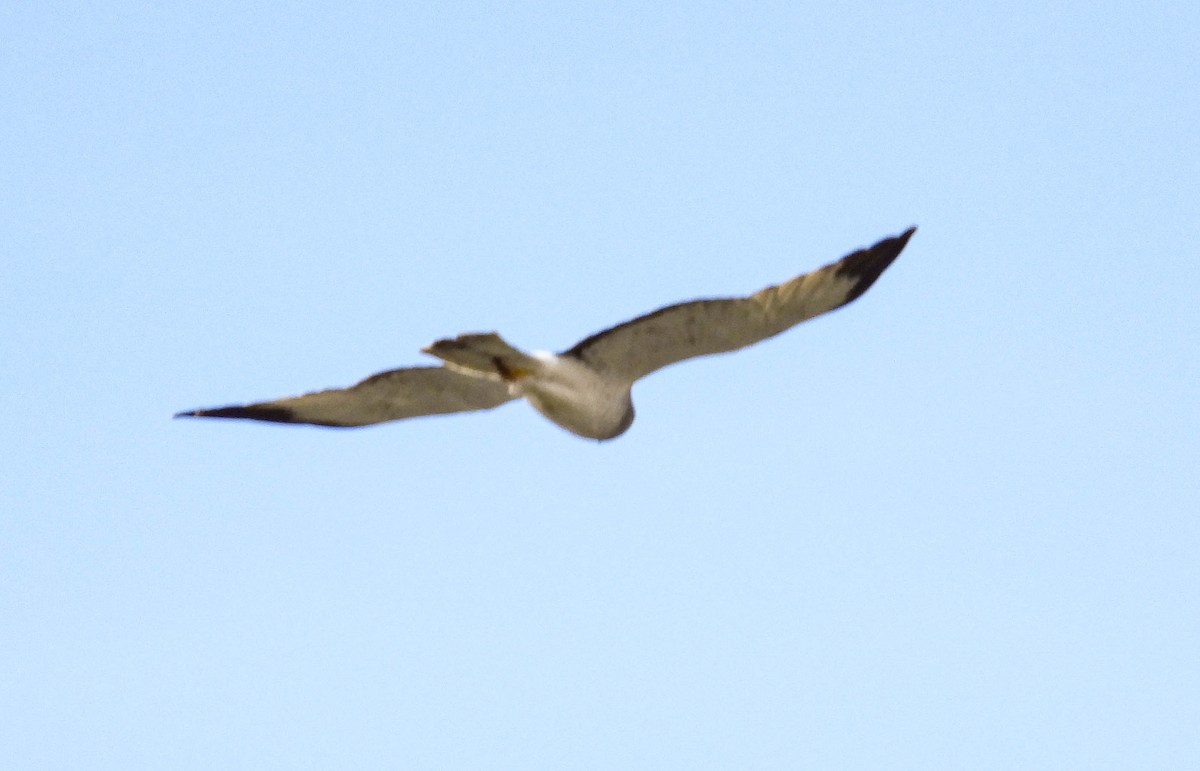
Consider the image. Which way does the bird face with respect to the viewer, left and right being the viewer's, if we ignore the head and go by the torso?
facing away from the viewer and to the right of the viewer
